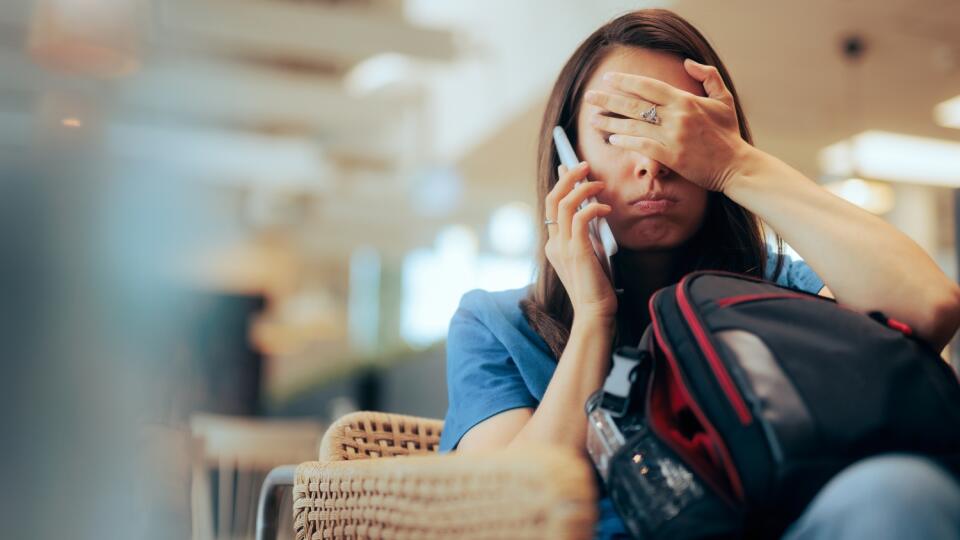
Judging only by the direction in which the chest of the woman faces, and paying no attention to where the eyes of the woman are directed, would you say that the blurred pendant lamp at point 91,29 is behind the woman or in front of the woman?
behind
